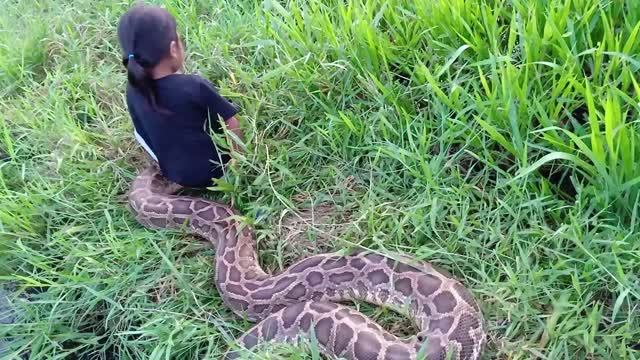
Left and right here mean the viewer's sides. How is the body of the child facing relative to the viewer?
facing away from the viewer and to the right of the viewer

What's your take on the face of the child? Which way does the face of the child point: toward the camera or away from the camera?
away from the camera
